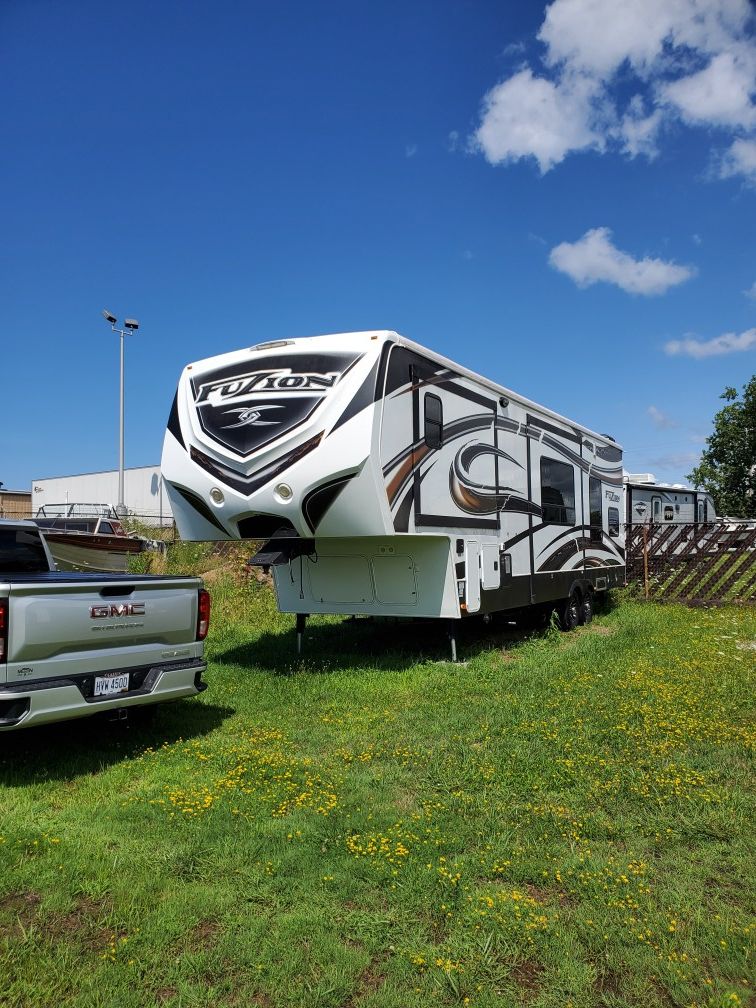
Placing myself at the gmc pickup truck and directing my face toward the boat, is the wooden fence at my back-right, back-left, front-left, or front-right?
front-right

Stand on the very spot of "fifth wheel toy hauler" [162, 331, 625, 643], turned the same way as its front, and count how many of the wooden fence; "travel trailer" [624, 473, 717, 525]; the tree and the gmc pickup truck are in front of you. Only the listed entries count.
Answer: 1

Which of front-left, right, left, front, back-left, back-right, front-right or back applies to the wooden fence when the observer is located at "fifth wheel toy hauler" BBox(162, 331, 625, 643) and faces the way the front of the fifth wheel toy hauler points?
back

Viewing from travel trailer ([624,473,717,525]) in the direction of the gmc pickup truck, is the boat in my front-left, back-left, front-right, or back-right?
front-right

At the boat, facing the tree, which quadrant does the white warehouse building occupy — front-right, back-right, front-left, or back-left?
front-left

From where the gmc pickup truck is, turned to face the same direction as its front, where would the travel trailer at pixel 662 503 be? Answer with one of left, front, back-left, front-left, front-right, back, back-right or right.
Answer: right

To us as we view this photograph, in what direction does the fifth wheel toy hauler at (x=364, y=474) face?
facing the viewer and to the left of the viewer

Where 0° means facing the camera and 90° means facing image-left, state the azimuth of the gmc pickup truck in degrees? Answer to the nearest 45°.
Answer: approximately 135°

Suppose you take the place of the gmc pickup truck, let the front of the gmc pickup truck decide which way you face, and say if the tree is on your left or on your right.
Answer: on your right

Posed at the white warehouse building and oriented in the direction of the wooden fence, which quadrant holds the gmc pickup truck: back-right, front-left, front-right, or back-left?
front-right

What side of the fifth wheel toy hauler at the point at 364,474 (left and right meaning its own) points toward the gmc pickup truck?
front

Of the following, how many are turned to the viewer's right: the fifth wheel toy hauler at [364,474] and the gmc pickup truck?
0

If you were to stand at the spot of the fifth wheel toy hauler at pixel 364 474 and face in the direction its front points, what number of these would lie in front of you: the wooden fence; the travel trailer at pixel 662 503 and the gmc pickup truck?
1

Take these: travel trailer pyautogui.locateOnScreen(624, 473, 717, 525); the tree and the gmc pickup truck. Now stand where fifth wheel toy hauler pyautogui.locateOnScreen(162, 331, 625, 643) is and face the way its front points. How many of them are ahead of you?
1

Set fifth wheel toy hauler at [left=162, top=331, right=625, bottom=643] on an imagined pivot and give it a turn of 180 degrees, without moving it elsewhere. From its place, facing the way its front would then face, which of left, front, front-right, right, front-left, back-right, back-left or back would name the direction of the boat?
left

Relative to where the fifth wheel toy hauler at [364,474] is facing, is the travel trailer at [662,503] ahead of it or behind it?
behind

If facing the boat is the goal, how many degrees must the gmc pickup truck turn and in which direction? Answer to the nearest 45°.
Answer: approximately 45° to its right
